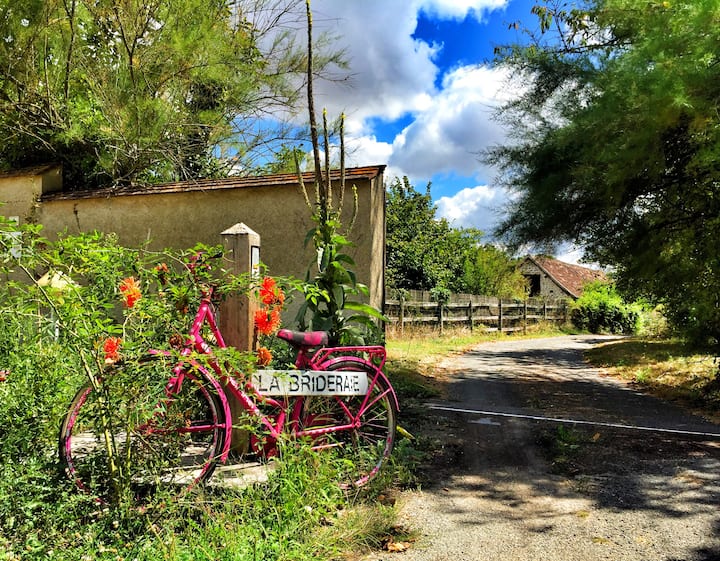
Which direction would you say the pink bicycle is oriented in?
to the viewer's left

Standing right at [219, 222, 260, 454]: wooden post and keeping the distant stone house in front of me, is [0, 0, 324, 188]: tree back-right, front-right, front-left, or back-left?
front-left

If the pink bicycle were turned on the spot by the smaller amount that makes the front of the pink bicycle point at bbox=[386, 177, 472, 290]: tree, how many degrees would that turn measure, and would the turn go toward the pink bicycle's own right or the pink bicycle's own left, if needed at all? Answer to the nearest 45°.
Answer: approximately 90° to the pink bicycle's own right

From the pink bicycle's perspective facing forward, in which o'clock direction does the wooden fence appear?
The wooden fence is roughly at 4 o'clock from the pink bicycle.

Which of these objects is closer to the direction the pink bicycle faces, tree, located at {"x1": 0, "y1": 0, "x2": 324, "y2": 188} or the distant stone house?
the tree

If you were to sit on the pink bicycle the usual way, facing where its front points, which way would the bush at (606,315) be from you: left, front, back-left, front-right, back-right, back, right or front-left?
back-right

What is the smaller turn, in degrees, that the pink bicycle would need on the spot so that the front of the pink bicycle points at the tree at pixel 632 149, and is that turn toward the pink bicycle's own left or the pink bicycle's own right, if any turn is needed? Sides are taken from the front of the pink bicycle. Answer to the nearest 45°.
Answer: approximately 135° to the pink bicycle's own right

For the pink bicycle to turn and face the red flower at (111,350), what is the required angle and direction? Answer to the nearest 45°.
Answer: approximately 45° to its left

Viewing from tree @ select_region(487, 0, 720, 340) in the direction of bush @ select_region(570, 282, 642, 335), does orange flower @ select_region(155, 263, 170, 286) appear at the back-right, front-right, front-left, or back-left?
back-left
